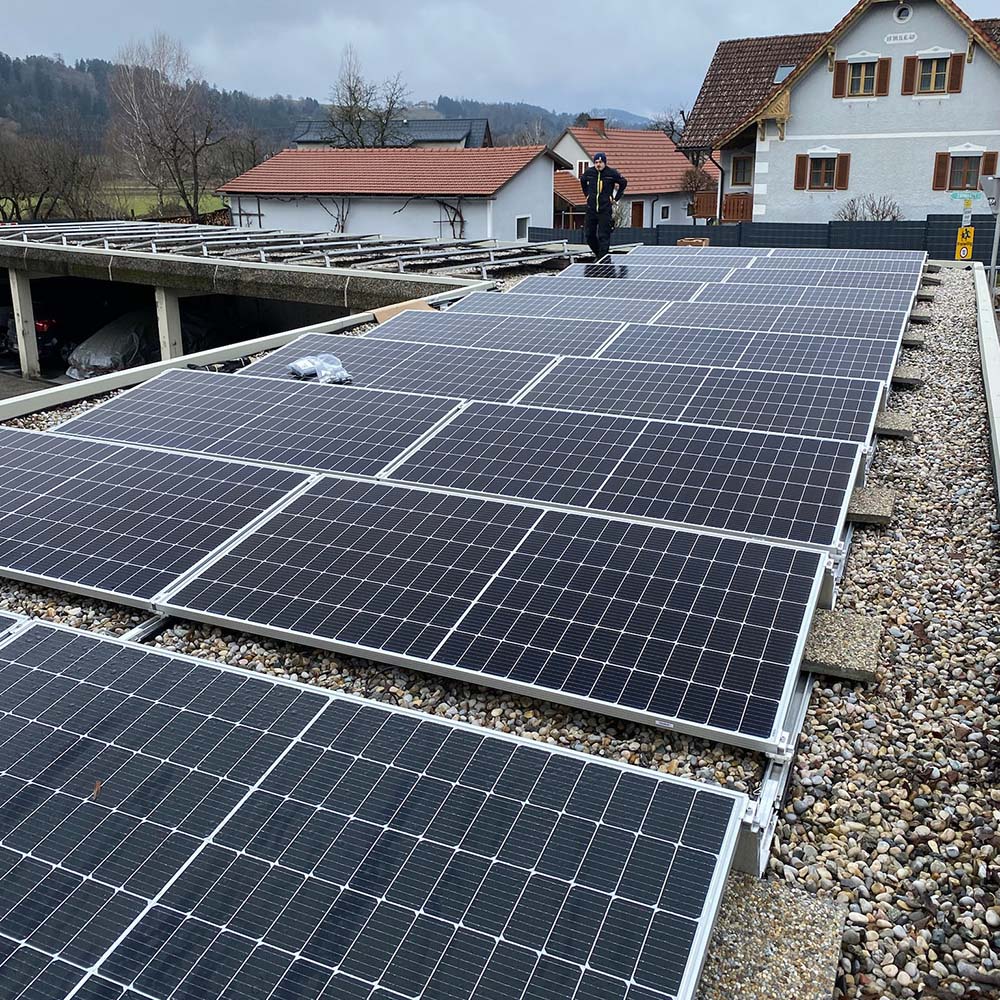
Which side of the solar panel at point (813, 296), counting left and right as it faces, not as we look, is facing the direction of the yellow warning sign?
back

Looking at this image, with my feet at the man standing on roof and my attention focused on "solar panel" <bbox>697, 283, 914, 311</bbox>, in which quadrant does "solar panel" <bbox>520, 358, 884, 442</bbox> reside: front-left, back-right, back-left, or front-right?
front-right

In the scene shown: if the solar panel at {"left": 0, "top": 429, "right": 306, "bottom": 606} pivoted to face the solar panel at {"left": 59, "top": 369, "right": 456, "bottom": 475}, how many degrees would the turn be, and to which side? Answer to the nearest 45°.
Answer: approximately 180°

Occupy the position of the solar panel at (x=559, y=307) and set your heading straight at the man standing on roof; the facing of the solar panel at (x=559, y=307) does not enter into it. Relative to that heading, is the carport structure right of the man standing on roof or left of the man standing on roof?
left

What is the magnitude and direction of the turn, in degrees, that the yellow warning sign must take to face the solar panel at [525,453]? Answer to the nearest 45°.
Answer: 0° — it already faces it

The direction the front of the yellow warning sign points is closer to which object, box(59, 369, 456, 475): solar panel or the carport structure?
the solar panel

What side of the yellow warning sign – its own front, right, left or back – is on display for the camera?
front

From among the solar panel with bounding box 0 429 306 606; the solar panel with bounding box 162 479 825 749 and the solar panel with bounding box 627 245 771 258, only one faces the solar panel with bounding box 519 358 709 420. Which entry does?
the solar panel with bounding box 627 245 771 258

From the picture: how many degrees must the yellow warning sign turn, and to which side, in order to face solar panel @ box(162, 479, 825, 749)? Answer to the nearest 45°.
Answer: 0° — it already faces it

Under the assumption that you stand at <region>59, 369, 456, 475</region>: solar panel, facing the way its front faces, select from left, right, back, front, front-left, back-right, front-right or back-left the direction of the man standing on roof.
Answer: back

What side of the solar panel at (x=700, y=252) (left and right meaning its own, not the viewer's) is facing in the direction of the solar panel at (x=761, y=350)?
front

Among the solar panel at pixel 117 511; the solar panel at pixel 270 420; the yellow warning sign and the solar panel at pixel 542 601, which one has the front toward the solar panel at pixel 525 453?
the yellow warning sign

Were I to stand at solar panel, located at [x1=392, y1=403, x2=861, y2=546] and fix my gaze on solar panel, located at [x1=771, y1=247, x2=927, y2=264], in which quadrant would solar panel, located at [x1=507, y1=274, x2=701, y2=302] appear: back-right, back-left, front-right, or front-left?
front-left

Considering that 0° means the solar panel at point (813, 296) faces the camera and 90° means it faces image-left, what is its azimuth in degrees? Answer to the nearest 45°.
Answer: approximately 0°
